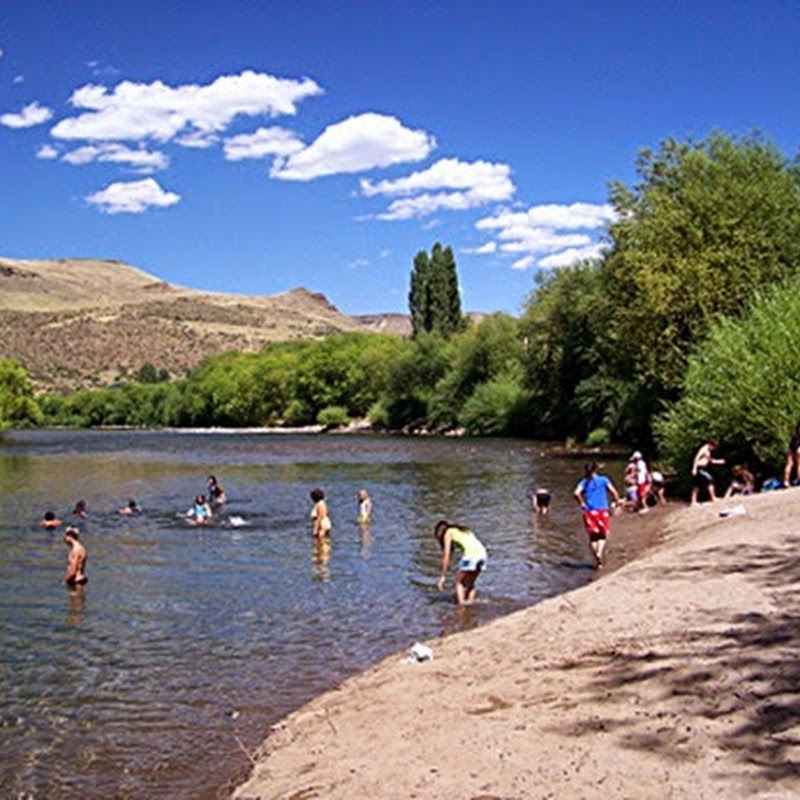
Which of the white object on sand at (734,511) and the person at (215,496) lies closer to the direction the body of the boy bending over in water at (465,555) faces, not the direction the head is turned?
the person

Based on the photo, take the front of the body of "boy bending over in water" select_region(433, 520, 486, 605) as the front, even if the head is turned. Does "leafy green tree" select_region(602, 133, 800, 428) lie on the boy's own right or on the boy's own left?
on the boy's own right

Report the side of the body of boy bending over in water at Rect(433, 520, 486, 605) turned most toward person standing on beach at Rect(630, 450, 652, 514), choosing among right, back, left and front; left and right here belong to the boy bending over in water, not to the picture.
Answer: right

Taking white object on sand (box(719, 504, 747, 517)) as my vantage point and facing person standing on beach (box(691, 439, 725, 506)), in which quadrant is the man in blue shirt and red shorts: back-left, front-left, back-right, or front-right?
back-left

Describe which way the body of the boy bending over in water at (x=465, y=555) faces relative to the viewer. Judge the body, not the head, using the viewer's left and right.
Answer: facing to the left of the viewer
